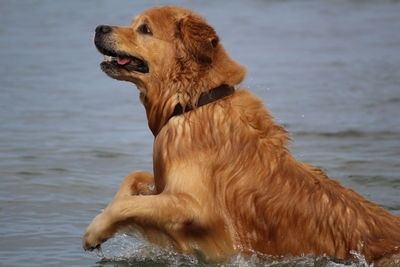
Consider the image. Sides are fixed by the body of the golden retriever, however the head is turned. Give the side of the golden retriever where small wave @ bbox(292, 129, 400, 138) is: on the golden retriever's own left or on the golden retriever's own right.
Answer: on the golden retriever's own right

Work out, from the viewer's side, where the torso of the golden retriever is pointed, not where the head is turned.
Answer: to the viewer's left

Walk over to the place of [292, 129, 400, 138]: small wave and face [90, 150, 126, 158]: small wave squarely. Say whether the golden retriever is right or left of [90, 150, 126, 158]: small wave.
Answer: left
